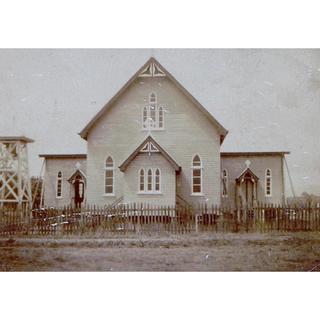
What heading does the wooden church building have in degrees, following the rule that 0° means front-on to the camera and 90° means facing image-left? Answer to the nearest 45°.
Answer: approximately 0°

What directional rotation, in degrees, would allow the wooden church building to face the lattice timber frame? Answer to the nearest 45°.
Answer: approximately 90° to its right

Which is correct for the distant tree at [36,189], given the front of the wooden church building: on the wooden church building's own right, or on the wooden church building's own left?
on the wooden church building's own right
